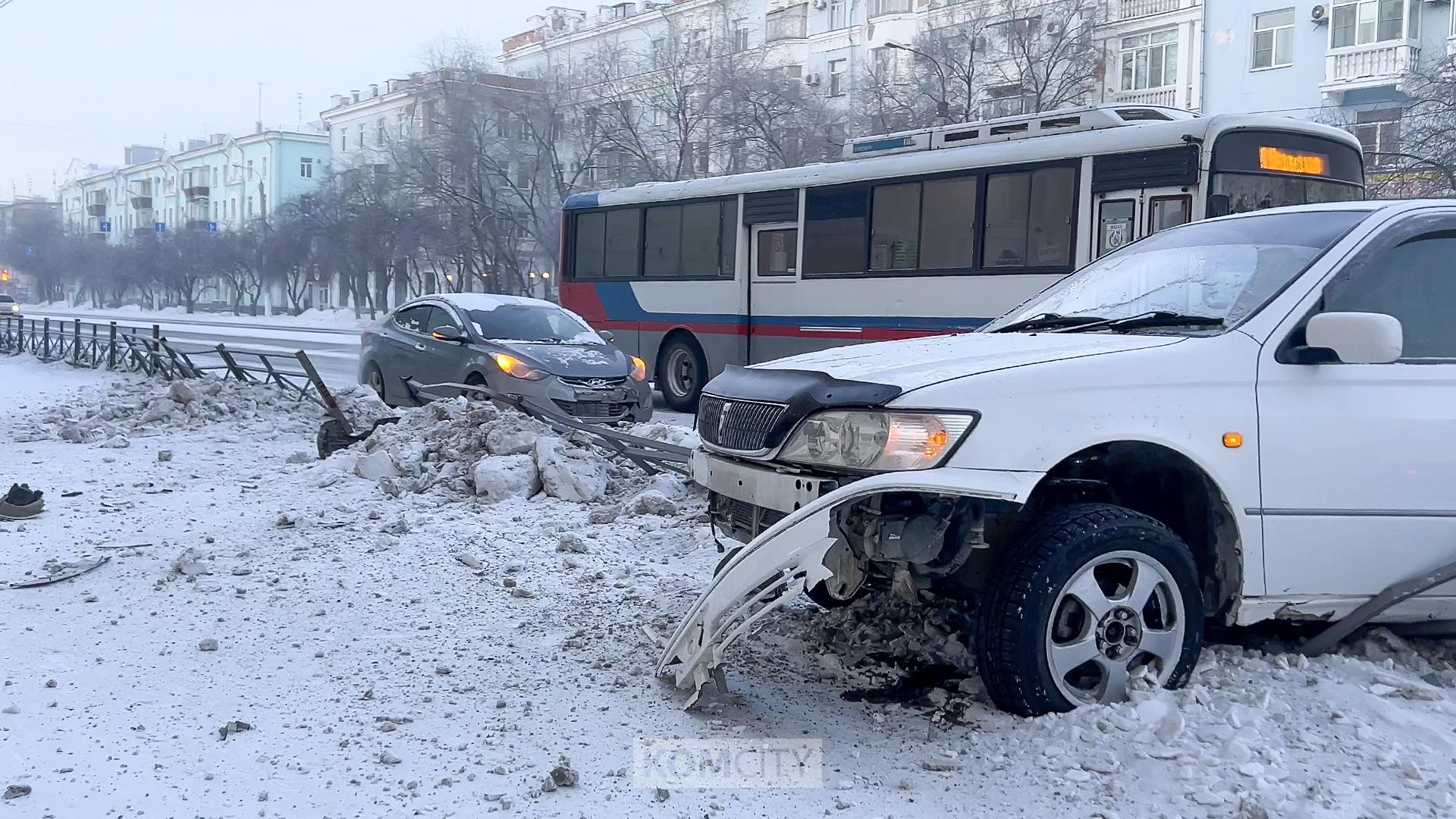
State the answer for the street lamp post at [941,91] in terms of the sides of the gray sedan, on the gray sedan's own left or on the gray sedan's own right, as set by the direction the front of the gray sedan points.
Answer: on the gray sedan's own left

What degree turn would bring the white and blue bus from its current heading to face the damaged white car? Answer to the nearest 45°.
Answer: approximately 45° to its right

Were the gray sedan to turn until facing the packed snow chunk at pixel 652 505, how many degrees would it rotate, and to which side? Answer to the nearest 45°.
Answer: approximately 45° to its right

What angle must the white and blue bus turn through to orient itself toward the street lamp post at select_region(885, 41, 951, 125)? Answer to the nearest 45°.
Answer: approximately 135° to its left

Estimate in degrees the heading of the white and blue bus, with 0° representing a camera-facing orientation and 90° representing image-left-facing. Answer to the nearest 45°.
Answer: approximately 315°

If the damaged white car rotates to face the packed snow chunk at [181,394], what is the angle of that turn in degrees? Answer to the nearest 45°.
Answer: approximately 90° to its right

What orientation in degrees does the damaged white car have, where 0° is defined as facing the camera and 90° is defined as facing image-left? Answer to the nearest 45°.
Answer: approximately 45°

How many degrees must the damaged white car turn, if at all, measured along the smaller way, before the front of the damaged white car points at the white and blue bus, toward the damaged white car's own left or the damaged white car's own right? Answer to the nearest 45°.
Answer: approximately 135° to the damaged white car's own right

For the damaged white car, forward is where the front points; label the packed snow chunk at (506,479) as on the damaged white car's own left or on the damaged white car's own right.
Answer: on the damaged white car's own right
